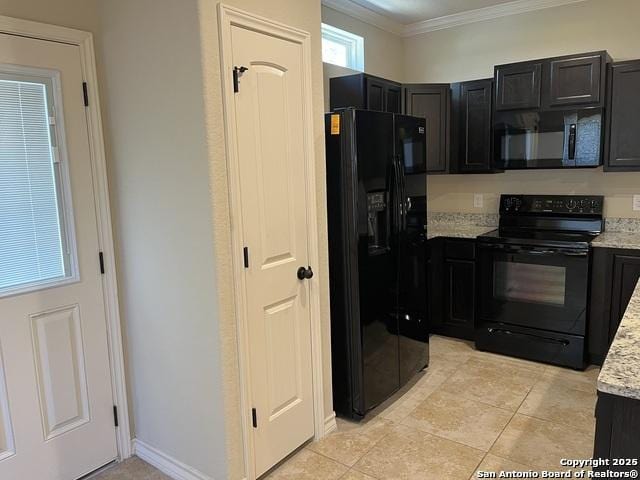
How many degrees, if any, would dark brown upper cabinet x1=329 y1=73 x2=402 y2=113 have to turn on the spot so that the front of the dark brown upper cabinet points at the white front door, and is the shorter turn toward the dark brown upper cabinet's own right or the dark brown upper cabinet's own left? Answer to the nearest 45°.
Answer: approximately 90° to the dark brown upper cabinet's own right

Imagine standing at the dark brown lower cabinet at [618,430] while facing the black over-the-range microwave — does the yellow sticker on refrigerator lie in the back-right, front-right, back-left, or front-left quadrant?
front-left

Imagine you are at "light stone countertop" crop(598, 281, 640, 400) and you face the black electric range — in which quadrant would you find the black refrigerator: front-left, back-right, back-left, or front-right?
front-left

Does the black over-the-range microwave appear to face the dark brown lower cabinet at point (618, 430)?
yes

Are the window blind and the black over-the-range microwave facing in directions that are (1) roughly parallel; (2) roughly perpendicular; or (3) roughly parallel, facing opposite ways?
roughly perpendicular

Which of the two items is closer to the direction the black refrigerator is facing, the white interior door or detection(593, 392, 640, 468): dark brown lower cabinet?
the dark brown lower cabinet

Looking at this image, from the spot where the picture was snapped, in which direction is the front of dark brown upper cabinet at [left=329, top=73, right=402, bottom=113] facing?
facing the viewer and to the right of the viewer

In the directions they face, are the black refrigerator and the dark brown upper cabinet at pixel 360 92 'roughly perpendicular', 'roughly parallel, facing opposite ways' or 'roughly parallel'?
roughly parallel

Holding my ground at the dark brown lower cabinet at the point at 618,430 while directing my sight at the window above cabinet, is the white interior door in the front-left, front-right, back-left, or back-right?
front-left

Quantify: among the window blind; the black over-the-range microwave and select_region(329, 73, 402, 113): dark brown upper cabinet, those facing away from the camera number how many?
0

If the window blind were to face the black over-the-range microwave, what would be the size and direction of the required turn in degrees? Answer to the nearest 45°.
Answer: approximately 45° to its left

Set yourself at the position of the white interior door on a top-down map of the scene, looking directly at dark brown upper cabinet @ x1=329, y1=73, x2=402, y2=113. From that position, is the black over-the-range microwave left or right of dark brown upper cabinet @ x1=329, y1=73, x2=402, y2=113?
right

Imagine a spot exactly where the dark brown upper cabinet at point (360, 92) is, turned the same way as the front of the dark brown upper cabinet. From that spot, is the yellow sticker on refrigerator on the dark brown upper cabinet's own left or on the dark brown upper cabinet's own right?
on the dark brown upper cabinet's own right

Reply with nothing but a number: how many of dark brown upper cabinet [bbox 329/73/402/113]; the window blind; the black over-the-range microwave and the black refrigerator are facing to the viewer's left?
0

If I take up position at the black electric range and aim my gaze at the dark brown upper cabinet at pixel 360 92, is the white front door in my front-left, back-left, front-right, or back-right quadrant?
front-left

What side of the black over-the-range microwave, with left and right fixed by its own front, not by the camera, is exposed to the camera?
front

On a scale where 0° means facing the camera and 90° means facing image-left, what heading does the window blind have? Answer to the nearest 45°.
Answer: approximately 315°

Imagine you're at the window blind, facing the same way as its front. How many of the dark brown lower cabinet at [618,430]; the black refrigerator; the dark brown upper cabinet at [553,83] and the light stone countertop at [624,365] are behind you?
0

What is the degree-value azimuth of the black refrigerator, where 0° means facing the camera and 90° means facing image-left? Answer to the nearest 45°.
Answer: approximately 315°
